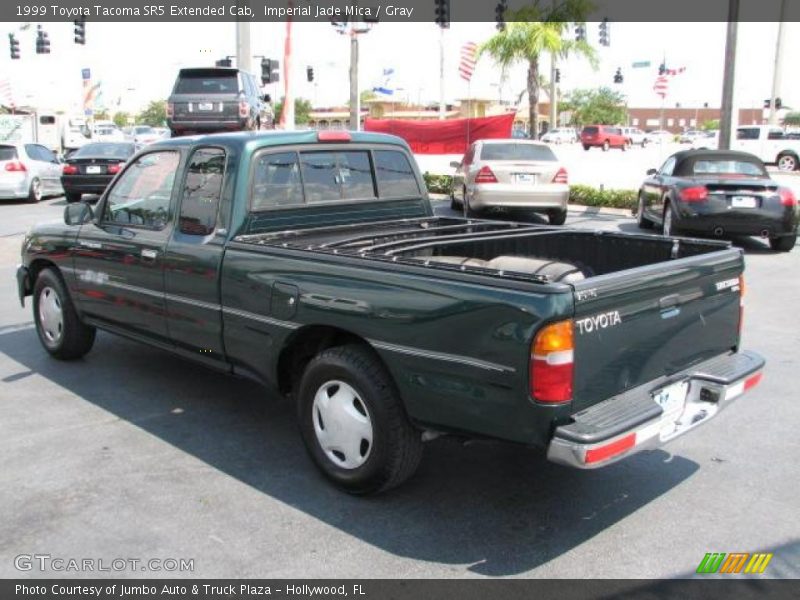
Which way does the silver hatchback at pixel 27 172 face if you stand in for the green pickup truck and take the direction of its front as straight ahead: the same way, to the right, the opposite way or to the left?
to the right

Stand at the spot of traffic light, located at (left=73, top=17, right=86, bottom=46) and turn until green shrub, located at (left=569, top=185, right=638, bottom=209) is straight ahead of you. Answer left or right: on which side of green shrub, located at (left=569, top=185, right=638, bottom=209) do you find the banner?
left

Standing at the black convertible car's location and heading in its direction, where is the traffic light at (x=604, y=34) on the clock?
The traffic light is roughly at 1 o'clock from the black convertible car.

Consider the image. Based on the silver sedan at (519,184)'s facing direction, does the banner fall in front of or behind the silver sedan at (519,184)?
in front

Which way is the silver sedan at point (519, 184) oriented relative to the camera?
away from the camera

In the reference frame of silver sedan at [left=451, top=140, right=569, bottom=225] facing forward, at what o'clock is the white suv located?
The white suv is roughly at 1 o'clock from the silver sedan.

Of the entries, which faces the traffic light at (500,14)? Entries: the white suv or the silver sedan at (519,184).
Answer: the silver sedan

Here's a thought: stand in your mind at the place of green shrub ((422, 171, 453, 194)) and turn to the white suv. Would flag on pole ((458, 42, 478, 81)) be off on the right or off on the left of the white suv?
left

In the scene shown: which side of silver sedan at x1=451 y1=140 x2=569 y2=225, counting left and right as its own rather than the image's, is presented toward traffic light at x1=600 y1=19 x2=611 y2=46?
front

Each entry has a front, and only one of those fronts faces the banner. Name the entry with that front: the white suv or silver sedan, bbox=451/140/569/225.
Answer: the silver sedan

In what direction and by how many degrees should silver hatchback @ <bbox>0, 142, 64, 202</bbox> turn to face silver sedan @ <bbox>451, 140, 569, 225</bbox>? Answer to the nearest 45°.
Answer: approximately 90° to its right

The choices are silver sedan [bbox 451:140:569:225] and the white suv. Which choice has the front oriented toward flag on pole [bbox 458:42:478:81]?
the silver sedan

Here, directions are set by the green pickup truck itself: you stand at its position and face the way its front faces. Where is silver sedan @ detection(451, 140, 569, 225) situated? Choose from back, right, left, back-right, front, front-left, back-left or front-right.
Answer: front-right

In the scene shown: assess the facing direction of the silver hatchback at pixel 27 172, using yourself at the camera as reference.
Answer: facing away from the viewer and to the right of the viewer

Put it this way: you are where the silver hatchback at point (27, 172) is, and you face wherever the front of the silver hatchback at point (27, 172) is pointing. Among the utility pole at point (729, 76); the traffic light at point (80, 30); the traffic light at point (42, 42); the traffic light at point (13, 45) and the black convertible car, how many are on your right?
2

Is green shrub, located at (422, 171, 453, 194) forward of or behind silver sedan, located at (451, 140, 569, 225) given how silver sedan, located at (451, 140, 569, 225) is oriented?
forward

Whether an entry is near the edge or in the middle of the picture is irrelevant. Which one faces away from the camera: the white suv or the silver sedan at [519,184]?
the silver sedan
